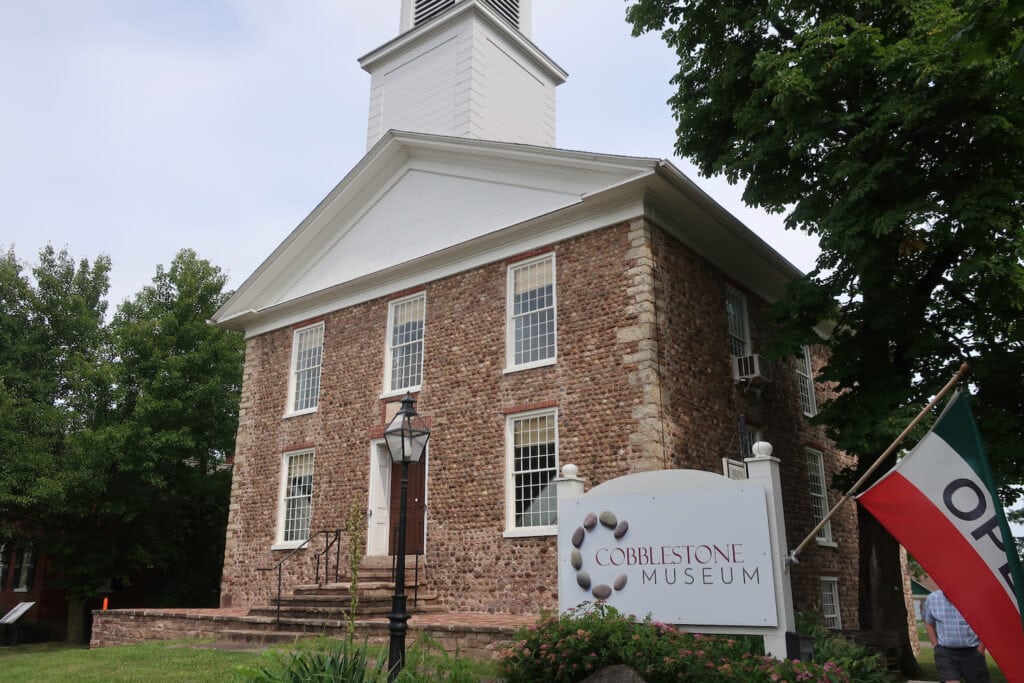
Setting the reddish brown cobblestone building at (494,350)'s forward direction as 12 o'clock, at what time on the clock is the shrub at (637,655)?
The shrub is roughly at 10 o'clock from the reddish brown cobblestone building.

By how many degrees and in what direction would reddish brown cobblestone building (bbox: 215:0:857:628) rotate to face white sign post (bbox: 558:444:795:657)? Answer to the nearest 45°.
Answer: approximately 45° to its left

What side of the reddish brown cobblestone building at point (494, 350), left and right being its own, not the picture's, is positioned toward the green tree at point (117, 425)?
right

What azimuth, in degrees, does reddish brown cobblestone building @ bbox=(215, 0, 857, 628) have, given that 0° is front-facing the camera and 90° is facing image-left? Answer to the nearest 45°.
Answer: approximately 45°

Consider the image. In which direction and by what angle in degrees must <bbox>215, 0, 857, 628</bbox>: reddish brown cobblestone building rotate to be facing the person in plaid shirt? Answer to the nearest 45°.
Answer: approximately 90° to its left

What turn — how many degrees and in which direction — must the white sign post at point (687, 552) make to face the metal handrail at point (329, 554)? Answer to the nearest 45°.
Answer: approximately 90° to its right

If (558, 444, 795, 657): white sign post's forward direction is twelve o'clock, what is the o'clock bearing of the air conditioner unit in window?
The air conditioner unit in window is roughly at 5 o'clock from the white sign post.

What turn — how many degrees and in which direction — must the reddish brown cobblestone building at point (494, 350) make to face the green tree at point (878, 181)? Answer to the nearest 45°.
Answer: approximately 90° to its left

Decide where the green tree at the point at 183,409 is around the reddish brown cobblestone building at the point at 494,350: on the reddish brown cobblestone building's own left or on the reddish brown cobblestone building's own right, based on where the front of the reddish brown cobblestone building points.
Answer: on the reddish brown cobblestone building's own right

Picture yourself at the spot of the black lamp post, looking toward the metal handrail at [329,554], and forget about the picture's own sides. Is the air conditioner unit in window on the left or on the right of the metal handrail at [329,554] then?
right

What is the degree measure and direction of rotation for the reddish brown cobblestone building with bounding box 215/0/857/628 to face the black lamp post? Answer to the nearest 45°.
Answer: approximately 45° to its left

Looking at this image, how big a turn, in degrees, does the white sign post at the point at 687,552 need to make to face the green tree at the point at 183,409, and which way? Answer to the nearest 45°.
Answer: approximately 90° to its right

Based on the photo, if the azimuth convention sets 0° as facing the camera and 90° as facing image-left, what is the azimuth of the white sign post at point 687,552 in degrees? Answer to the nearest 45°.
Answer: approximately 45°
